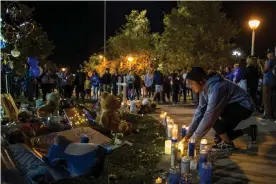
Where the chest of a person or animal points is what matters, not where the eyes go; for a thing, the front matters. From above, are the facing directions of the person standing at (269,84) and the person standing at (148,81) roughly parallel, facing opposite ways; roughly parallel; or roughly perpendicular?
roughly perpendicular

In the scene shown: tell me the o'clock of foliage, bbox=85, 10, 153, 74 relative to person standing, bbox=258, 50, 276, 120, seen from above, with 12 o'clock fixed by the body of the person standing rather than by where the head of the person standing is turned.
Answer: The foliage is roughly at 2 o'clock from the person standing.

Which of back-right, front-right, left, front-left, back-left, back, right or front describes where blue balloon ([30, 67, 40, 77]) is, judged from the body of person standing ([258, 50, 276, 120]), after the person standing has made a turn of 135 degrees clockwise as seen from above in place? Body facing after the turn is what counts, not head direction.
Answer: back-left

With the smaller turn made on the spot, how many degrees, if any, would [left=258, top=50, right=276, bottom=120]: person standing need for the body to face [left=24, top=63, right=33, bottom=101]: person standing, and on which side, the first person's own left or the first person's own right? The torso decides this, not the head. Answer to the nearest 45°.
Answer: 0° — they already face them

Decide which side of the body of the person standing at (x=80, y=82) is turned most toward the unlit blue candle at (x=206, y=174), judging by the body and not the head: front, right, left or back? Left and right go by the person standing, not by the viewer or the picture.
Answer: front

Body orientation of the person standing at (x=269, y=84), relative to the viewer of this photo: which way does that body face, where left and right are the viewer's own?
facing to the left of the viewer

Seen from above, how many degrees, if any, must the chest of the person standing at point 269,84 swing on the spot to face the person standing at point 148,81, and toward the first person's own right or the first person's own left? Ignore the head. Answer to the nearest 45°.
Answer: approximately 45° to the first person's own right

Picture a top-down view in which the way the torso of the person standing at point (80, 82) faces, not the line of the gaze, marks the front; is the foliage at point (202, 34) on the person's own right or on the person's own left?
on the person's own left

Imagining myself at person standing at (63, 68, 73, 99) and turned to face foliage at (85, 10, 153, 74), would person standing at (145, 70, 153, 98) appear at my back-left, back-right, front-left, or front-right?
front-right

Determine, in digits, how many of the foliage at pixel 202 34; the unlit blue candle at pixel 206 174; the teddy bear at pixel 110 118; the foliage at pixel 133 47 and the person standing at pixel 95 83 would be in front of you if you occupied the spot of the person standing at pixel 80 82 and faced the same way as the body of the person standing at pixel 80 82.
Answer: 2

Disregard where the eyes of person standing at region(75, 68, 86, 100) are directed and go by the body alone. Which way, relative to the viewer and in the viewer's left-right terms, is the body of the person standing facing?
facing the viewer
